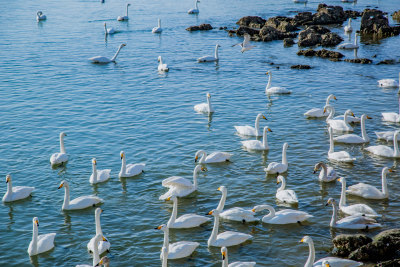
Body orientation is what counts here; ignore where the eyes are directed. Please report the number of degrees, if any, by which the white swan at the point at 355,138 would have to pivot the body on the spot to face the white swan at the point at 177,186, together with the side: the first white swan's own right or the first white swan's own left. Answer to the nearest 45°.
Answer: approximately 135° to the first white swan's own right

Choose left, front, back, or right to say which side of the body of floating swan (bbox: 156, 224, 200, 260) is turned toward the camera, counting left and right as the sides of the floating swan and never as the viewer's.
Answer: left

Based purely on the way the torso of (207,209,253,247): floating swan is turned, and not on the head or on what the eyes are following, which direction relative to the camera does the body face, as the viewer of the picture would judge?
to the viewer's left

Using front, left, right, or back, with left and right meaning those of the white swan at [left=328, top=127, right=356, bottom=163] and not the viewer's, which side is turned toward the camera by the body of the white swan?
left

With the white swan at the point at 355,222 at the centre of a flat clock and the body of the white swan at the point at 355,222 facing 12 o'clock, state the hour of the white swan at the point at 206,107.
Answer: the white swan at the point at 206,107 is roughly at 2 o'clock from the white swan at the point at 355,222.

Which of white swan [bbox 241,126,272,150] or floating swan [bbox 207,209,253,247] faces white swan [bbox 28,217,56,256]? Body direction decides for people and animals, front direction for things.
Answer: the floating swan

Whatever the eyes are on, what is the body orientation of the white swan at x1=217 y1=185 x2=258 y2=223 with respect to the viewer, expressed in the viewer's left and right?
facing to the left of the viewer

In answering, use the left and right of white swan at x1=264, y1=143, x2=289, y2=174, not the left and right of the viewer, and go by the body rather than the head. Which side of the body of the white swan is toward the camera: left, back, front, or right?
right

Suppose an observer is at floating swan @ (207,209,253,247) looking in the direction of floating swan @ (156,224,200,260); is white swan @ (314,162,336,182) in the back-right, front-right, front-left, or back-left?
back-right

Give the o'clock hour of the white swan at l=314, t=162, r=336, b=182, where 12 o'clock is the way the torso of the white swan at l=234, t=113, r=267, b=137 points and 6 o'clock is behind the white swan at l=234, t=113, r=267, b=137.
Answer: the white swan at l=314, t=162, r=336, b=182 is roughly at 2 o'clock from the white swan at l=234, t=113, r=267, b=137.

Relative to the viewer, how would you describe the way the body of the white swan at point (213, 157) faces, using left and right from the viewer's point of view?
facing to the left of the viewer
